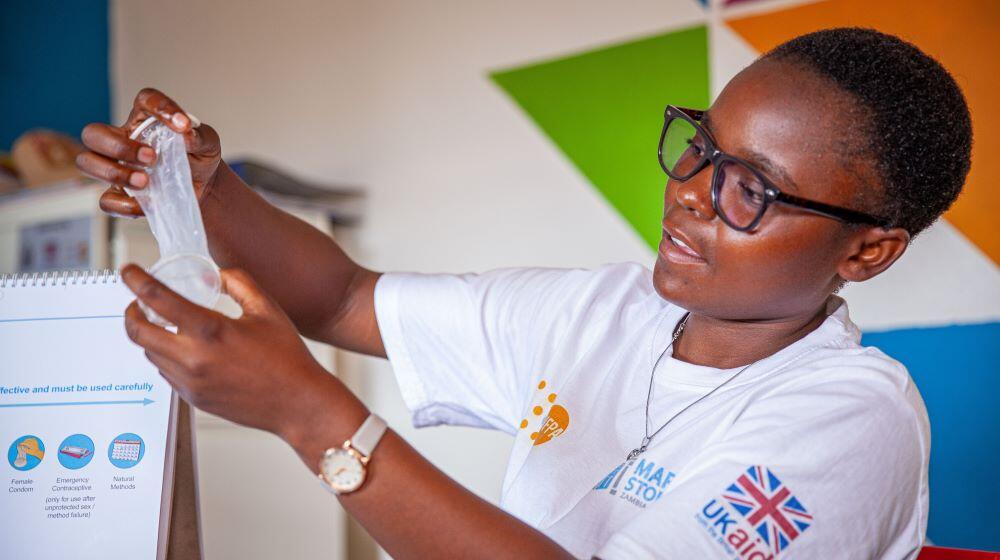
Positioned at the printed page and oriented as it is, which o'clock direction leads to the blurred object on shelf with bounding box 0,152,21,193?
The blurred object on shelf is roughly at 6 o'clock from the printed page.

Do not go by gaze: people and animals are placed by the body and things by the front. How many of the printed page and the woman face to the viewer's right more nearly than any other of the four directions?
0

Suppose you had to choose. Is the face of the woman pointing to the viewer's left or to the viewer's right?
to the viewer's left

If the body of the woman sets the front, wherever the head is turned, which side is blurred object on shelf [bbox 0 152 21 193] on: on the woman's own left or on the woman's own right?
on the woman's own right

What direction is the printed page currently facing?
toward the camera

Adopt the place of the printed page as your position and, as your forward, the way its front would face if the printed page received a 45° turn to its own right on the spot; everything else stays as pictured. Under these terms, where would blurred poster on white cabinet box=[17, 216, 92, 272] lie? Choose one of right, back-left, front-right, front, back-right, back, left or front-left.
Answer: back-right

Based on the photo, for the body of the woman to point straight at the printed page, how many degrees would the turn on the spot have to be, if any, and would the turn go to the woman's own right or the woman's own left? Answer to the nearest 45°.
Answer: approximately 45° to the woman's own right

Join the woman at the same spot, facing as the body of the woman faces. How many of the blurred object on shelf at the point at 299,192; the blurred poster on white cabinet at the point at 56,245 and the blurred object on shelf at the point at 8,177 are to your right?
3

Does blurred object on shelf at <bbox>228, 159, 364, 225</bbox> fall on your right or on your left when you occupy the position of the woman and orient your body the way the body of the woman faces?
on your right

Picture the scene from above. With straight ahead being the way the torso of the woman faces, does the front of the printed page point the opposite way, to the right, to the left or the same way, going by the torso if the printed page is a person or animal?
to the left

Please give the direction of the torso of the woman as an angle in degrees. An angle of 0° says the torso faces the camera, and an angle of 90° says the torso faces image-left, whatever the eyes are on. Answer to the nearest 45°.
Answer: approximately 45°

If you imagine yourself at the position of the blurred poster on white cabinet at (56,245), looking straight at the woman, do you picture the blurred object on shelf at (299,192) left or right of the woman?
left

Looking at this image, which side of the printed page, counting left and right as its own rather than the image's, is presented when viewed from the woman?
left

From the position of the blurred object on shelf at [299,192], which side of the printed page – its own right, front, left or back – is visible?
back

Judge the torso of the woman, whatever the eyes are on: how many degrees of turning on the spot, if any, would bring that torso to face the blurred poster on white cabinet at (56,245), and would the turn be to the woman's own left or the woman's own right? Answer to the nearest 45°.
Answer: approximately 90° to the woman's own right
